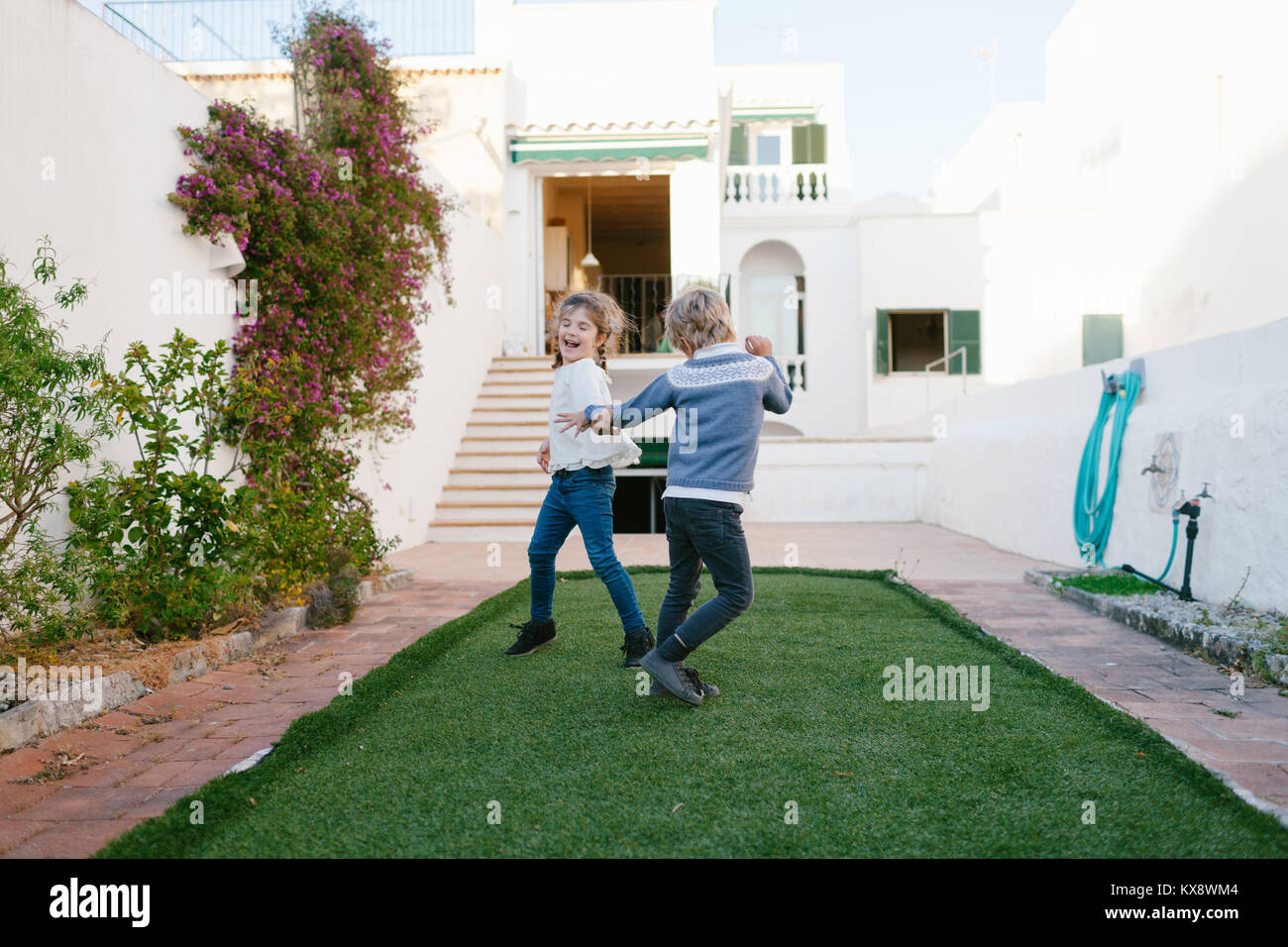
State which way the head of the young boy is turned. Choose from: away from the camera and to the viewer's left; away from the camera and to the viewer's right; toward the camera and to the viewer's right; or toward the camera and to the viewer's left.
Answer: away from the camera and to the viewer's left

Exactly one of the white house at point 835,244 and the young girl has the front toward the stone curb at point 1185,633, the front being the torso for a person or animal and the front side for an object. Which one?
the white house

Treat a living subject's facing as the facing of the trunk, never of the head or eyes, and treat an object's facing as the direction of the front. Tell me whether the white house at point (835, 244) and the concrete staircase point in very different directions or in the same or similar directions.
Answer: same or similar directions

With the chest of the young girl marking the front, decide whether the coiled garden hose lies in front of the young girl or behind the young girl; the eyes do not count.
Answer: behind

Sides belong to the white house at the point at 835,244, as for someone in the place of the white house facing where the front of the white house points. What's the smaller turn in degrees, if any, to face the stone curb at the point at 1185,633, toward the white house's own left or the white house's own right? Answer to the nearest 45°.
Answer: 0° — it already faces it

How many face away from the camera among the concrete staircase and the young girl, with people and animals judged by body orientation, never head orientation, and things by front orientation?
0

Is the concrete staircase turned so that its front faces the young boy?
yes

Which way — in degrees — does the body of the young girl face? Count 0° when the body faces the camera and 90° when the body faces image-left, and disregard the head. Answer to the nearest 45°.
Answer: approximately 45°

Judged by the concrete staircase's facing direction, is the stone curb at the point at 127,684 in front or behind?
in front

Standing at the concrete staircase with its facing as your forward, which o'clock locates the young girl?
The young girl is roughly at 12 o'clock from the concrete staircase.

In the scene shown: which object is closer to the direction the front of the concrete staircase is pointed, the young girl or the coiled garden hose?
the young girl

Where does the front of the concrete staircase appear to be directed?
toward the camera

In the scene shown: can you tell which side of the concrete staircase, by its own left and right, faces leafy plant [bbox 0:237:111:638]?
front

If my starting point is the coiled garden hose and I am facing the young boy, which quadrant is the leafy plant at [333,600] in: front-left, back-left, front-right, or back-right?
front-right
